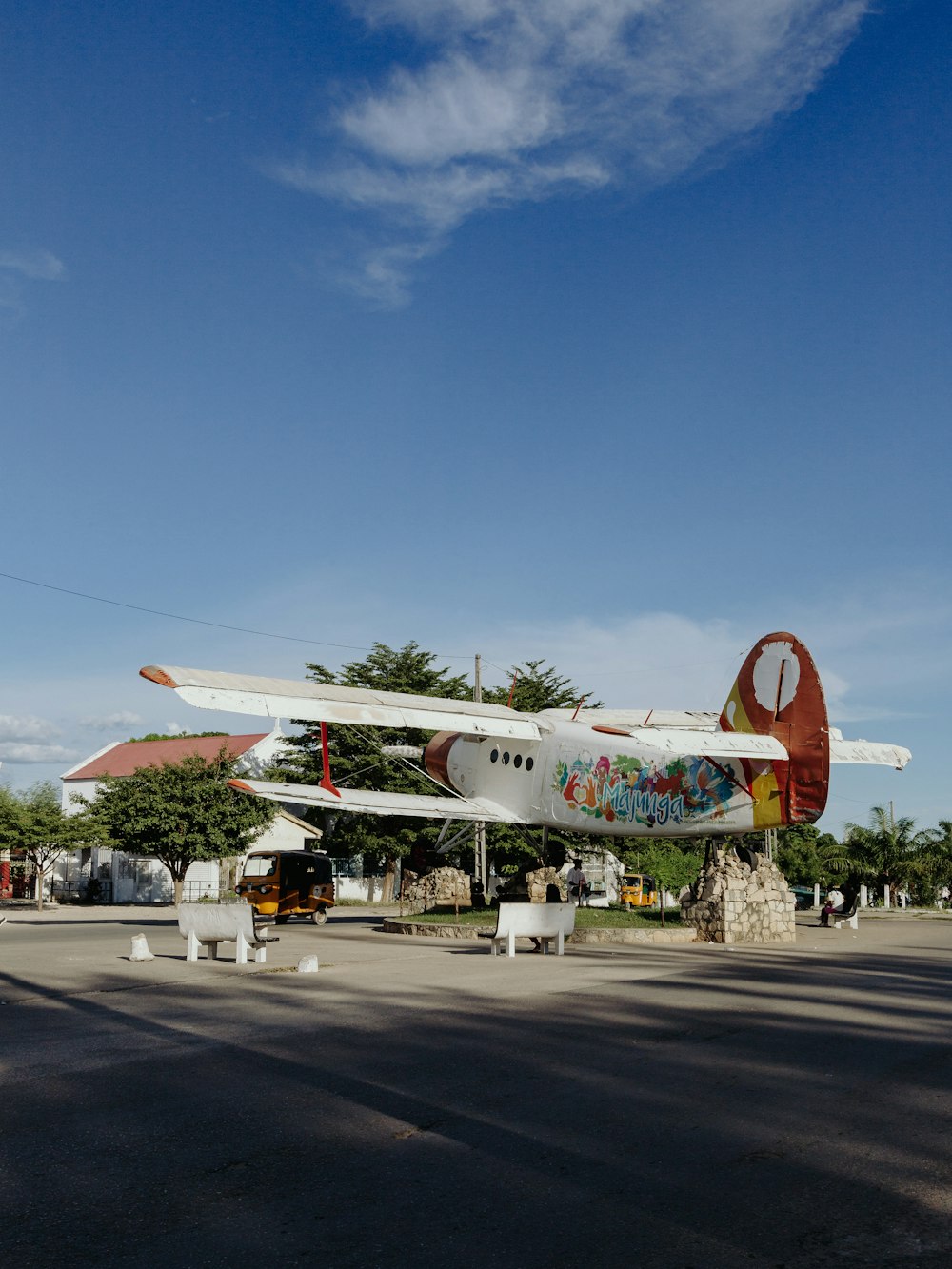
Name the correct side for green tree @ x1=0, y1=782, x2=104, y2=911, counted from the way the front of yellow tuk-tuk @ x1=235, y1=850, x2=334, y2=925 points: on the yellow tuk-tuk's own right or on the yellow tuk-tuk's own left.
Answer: on the yellow tuk-tuk's own right

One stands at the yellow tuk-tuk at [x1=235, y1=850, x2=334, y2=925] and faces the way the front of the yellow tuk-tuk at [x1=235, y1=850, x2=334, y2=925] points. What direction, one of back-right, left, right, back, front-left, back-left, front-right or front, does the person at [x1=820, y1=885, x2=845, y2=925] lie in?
back-left

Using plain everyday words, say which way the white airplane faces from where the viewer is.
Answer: facing away from the viewer and to the left of the viewer

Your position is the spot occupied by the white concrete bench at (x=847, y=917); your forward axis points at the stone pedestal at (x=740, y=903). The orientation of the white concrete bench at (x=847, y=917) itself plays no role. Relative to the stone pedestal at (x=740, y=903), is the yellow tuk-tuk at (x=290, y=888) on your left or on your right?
right

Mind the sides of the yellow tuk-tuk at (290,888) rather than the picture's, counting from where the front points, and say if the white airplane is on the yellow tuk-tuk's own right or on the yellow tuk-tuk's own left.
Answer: on the yellow tuk-tuk's own left

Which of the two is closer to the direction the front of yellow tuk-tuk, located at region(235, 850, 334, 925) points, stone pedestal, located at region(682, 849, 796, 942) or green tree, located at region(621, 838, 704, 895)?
the stone pedestal

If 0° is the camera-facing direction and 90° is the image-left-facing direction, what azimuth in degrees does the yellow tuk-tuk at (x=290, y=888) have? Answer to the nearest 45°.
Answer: approximately 45°

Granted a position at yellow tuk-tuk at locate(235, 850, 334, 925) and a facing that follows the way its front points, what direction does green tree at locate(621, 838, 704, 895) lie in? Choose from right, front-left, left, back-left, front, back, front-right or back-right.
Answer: back-left

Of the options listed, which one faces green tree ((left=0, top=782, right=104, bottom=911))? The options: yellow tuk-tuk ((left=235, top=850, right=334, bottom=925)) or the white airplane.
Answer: the white airplane

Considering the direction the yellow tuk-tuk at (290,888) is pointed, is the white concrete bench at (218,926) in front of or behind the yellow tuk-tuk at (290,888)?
in front

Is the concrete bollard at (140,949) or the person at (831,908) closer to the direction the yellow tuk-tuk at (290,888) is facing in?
the concrete bollard

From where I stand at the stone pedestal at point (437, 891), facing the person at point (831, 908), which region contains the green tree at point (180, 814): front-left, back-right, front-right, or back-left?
back-left

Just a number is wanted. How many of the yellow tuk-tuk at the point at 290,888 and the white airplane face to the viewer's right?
0

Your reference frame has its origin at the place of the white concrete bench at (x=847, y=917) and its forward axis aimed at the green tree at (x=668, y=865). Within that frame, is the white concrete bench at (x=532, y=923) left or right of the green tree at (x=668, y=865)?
left

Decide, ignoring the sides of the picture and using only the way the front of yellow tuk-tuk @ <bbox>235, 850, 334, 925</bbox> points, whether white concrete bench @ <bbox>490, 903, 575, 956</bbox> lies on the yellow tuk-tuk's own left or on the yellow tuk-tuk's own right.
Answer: on the yellow tuk-tuk's own left

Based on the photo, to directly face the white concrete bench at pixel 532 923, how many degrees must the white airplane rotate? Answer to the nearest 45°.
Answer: approximately 90° to its left

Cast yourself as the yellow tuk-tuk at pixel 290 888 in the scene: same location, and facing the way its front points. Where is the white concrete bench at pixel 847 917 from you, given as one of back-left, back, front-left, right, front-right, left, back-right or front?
back-left
